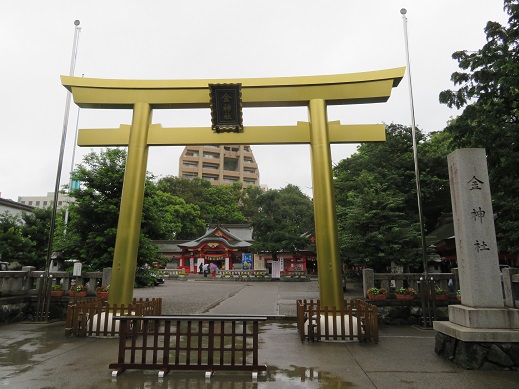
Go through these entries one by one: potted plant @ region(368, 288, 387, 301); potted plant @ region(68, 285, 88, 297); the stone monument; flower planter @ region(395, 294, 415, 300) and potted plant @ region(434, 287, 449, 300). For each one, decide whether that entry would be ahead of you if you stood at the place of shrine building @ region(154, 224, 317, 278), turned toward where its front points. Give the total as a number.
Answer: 5

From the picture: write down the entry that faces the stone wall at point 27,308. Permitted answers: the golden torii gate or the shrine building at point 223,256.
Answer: the shrine building

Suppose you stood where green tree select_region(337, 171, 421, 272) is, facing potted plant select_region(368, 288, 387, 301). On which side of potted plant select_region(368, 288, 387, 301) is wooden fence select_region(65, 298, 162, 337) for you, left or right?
right

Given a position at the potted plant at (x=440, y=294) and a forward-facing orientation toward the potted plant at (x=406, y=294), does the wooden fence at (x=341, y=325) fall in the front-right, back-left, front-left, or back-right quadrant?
front-left

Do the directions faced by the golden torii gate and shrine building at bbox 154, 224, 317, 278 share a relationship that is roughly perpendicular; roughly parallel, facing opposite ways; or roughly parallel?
roughly parallel

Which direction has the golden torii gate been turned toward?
toward the camera

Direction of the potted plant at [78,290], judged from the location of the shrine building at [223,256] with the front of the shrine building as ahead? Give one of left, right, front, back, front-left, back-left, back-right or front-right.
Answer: front

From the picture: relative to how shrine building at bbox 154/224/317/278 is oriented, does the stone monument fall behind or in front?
in front

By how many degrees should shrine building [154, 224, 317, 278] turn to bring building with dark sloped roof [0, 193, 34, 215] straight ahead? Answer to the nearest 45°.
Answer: approximately 45° to its right

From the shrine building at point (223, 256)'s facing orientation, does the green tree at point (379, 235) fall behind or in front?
in front

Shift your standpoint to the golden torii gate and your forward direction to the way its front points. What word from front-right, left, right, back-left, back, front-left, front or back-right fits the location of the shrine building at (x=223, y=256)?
back

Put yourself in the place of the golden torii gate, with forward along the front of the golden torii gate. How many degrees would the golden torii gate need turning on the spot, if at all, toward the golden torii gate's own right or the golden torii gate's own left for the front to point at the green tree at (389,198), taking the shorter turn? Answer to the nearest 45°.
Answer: approximately 135° to the golden torii gate's own left

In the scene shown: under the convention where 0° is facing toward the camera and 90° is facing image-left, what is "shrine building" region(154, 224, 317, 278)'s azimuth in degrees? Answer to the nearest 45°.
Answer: approximately 0°

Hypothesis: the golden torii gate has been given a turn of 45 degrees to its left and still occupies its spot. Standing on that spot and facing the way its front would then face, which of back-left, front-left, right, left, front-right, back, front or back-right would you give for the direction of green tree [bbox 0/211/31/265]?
back

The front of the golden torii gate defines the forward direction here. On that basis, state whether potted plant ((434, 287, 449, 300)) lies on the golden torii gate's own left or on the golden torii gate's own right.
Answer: on the golden torii gate's own left
